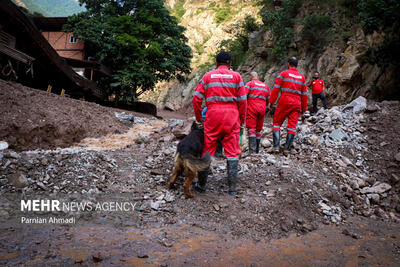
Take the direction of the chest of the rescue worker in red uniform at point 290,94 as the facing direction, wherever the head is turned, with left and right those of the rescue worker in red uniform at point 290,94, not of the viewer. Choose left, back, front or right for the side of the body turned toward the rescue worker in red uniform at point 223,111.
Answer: back

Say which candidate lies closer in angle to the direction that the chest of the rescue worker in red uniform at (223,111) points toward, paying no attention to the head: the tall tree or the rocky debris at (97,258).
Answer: the tall tree

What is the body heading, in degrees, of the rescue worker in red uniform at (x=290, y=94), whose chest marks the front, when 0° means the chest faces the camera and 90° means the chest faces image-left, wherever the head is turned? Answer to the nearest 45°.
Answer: approximately 180°

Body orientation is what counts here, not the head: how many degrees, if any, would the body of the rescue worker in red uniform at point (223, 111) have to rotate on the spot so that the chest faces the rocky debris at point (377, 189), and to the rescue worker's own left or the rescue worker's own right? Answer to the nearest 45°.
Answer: approximately 90° to the rescue worker's own right

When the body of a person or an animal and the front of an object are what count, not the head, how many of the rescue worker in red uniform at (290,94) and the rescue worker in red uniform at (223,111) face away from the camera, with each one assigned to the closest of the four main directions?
2

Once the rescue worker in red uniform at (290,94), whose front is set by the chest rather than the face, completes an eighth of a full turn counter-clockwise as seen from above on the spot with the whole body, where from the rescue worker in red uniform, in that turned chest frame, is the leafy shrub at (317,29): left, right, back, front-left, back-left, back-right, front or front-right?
front-right

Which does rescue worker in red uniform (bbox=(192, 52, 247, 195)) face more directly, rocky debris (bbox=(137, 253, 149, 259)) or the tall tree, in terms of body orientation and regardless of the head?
the tall tree

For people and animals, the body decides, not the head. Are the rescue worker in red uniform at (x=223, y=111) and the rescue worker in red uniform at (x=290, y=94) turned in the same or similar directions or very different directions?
same or similar directions

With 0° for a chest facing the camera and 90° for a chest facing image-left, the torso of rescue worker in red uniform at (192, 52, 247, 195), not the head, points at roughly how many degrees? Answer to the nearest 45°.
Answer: approximately 180°
